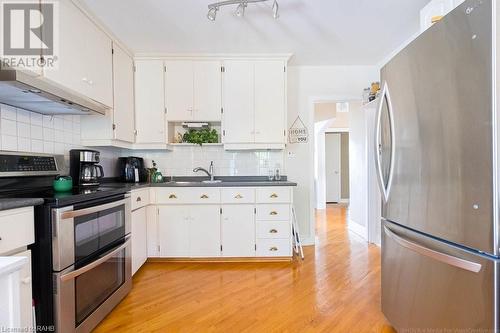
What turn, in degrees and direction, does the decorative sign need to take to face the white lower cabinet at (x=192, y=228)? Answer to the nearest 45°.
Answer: approximately 45° to its right

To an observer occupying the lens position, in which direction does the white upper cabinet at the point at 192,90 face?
facing the viewer

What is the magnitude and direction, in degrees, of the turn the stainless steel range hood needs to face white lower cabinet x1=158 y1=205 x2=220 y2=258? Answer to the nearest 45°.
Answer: approximately 45° to its left

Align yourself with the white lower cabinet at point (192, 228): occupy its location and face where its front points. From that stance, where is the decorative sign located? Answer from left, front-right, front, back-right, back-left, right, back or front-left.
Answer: left

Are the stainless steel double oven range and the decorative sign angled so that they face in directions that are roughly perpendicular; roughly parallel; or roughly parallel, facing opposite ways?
roughly perpendicular

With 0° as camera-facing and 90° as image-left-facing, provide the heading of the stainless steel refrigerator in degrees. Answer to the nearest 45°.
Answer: approximately 45°

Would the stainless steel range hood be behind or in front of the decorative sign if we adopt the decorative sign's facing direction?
in front
